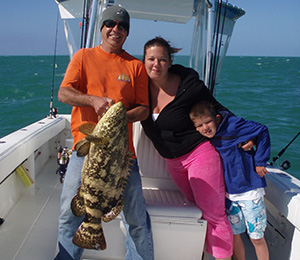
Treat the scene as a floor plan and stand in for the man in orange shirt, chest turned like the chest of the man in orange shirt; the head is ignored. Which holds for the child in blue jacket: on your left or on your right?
on your left

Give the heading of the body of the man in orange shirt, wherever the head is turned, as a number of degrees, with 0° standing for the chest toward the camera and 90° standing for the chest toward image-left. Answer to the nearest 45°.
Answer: approximately 0°
